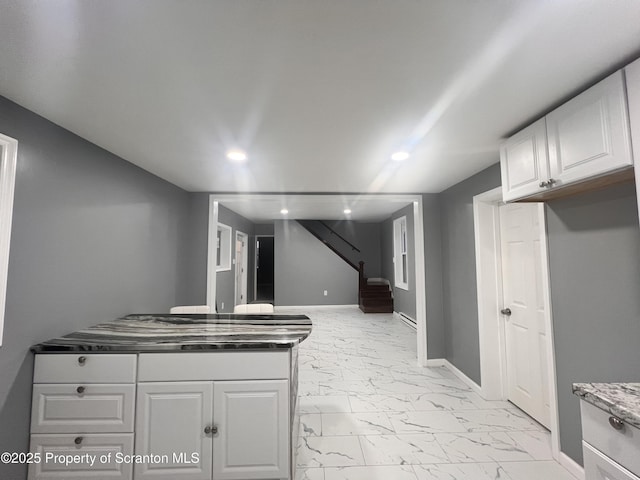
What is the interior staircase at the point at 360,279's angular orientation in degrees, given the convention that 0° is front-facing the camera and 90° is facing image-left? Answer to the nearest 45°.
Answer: approximately 0°

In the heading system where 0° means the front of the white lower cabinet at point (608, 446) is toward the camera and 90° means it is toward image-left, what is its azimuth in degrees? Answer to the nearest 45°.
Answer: approximately 45°

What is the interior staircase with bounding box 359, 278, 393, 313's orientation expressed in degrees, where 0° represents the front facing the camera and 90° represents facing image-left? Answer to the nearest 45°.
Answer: approximately 0°

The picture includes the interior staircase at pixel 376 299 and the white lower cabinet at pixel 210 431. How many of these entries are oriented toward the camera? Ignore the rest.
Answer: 2

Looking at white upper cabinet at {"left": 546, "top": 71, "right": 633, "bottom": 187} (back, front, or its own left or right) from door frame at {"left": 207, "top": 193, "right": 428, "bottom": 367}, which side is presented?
right

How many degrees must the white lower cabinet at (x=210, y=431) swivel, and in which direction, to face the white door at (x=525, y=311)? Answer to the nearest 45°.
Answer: approximately 90° to its left

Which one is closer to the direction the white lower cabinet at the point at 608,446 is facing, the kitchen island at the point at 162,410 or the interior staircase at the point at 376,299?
the kitchen island

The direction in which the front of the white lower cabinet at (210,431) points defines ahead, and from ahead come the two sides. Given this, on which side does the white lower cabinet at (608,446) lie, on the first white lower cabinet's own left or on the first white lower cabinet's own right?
on the first white lower cabinet's own left

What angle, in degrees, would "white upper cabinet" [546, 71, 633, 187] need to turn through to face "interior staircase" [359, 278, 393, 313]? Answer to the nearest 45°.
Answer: approximately 90° to its right

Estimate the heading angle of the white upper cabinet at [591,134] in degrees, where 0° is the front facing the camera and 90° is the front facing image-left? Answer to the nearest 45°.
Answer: approximately 45°

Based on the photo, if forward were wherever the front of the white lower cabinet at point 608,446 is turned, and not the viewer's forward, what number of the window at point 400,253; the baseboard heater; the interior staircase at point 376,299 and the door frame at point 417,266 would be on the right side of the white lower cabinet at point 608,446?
4

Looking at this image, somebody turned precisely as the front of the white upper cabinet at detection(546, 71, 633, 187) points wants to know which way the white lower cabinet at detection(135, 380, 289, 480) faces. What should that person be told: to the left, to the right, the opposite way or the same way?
to the left
